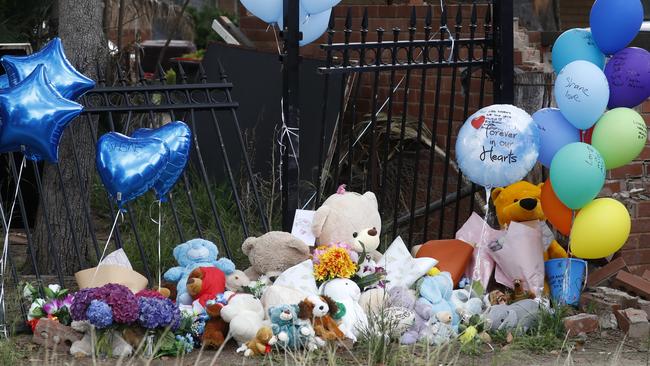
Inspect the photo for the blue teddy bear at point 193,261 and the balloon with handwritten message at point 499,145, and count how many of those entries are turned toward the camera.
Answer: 2

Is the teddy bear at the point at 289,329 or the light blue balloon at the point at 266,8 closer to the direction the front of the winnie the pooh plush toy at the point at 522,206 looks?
the teddy bear

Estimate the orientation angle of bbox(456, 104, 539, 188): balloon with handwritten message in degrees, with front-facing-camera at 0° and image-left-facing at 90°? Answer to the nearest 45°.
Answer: approximately 0°

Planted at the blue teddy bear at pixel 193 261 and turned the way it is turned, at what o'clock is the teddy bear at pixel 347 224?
The teddy bear is roughly at 9 o'clock from the blue teddy bear.

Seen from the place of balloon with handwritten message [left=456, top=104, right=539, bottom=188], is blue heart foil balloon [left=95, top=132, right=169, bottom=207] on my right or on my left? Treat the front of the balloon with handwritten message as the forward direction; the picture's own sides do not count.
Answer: on my right

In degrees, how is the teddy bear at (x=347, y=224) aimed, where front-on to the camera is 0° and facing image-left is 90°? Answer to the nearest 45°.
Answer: approximately 315°
